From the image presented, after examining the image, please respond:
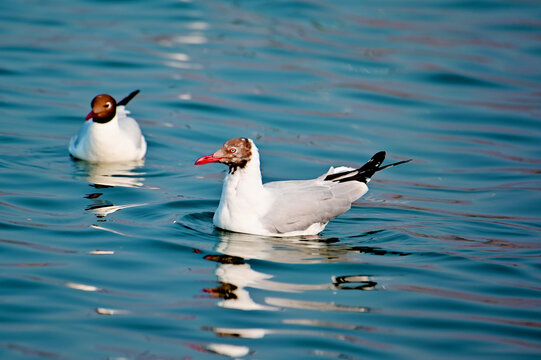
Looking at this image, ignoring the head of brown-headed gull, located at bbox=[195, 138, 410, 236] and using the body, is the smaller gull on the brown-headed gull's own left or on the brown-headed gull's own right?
on the brown-headed gull's own right

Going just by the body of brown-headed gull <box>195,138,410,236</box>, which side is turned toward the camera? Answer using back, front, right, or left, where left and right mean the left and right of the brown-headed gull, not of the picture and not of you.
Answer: left
